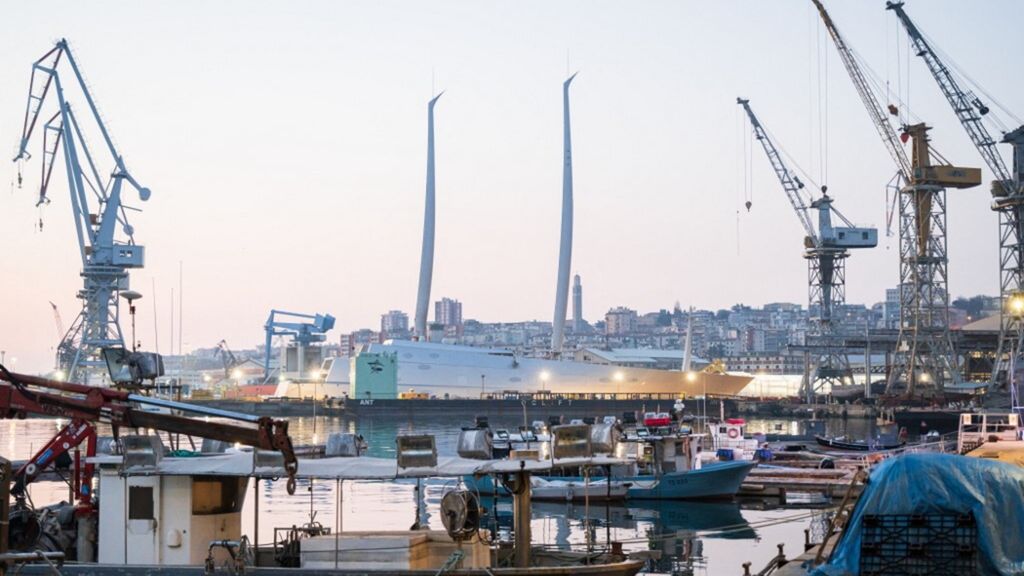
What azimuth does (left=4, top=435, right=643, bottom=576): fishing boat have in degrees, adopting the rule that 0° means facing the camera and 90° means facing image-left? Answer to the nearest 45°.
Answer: approximately 270°

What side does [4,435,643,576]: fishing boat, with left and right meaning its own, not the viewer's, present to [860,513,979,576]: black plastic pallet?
front

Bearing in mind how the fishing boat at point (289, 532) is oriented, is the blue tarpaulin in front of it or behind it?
in front
